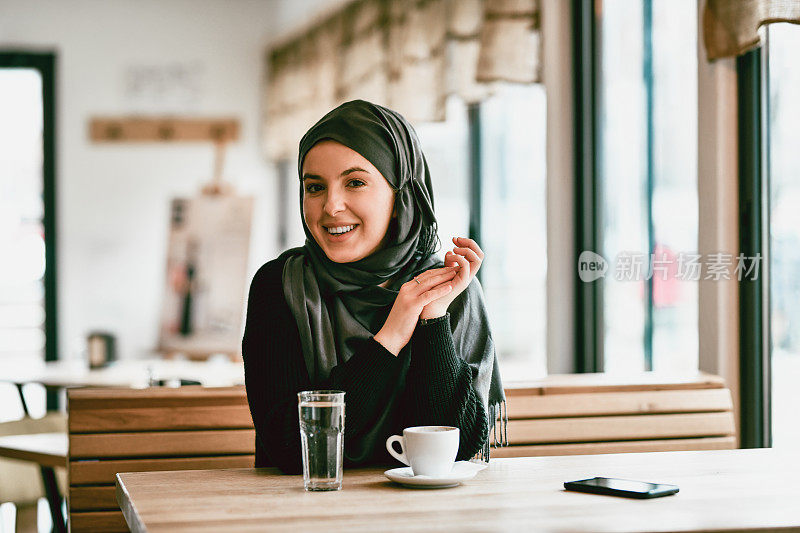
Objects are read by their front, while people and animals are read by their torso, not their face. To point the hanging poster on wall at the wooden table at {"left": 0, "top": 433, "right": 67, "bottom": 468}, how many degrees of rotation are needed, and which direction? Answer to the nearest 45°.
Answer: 0° — it already faces it

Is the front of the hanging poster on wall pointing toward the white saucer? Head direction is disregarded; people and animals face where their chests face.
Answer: yes

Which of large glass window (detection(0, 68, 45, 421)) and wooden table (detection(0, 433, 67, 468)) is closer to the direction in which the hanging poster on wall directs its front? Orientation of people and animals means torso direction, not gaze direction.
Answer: the wooden table

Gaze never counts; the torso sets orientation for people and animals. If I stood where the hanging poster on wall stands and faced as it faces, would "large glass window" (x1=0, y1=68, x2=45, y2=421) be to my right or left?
on my right

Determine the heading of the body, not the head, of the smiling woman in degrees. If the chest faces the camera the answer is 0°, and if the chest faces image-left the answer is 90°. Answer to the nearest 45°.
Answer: approximately 0°

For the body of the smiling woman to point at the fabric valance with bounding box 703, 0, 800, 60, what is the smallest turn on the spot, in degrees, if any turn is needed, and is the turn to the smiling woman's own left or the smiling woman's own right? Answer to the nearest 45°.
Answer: approximately 135° to the smiling woman's own left

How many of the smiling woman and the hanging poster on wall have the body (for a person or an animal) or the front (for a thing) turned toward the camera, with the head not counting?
2
